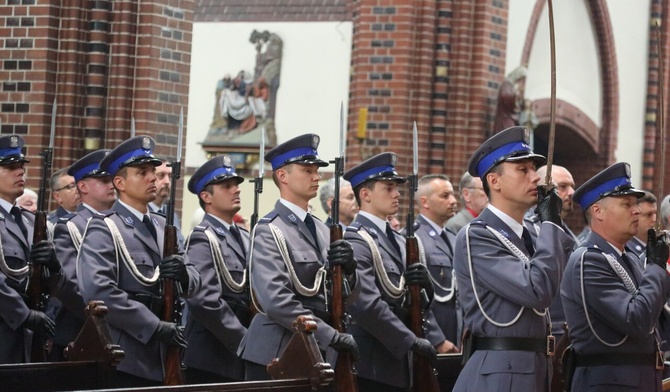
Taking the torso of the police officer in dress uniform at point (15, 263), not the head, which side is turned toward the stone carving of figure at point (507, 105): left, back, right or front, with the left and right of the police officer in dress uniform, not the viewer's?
left

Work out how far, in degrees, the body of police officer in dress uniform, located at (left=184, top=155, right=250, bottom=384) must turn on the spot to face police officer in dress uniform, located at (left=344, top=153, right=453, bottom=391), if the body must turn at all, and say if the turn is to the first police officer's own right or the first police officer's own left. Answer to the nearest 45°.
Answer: approximately 45° to the first police officer's own left

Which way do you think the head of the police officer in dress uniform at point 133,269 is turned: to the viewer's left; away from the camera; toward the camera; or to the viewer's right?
to the viewer's right

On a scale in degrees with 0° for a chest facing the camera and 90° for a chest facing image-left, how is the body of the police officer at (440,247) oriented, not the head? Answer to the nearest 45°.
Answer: approximately 315°

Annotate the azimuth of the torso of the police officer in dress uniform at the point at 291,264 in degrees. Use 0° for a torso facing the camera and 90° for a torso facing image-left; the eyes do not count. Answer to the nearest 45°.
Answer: approximately 315°

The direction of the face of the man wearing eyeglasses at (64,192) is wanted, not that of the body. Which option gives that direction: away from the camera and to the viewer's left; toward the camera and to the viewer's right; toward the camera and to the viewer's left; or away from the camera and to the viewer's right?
toward the camera and to the viewer's right

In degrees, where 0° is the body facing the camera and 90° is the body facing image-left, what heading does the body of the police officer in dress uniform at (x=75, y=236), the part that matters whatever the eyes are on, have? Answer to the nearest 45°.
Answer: approximately 315°
